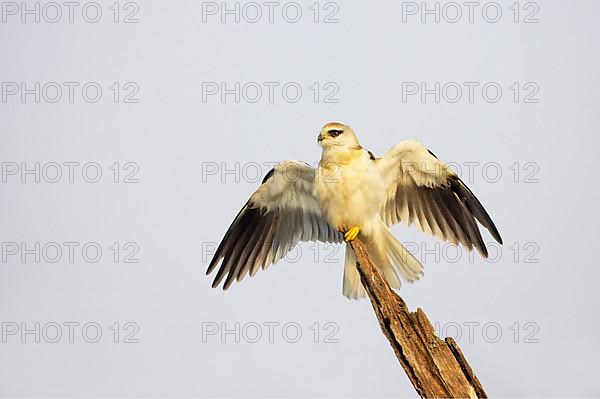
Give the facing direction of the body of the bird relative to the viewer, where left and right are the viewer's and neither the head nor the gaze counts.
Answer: facing the viewer and to the left of the viewer
